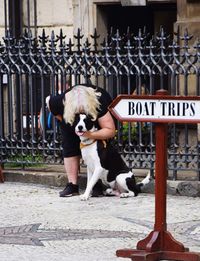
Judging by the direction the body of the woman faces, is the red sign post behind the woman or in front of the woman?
in front

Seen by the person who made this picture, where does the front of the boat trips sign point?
facing the viewer

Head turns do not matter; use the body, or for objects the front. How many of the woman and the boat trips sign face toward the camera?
2

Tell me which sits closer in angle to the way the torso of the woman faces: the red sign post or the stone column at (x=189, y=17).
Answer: the red sign post

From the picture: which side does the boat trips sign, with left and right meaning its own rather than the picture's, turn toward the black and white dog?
back

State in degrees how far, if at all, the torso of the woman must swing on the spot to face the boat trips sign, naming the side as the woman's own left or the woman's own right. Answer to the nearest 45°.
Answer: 0° — they already face it

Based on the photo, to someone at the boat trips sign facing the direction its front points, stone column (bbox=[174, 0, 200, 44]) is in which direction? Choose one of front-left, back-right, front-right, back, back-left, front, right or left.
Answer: back

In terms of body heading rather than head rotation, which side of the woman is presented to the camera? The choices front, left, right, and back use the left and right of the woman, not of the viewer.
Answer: front
